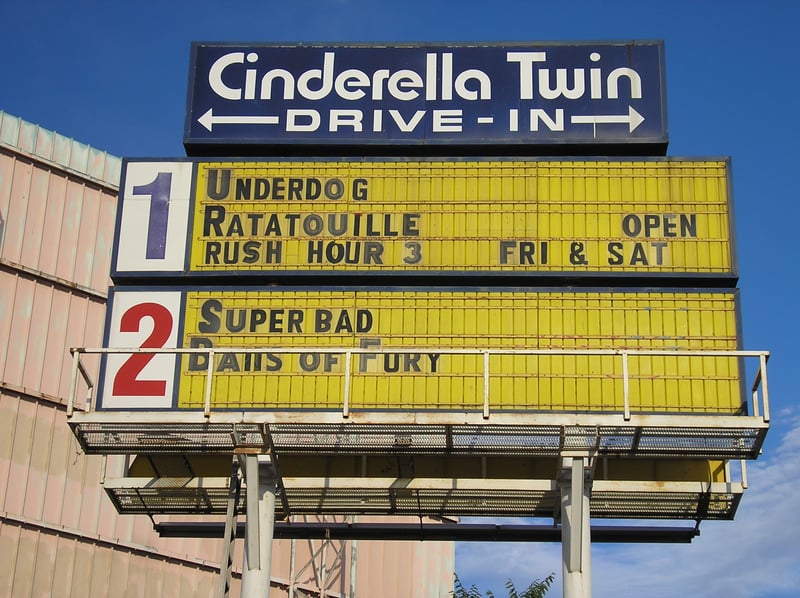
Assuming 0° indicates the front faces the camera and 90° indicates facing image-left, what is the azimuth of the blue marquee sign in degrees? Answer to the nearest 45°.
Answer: approximately 0°
